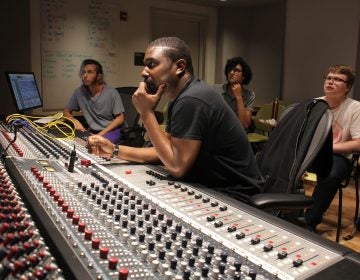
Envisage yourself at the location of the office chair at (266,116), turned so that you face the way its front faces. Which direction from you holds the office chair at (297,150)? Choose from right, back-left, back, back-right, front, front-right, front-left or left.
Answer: front-left

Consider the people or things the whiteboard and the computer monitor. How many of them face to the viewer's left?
0

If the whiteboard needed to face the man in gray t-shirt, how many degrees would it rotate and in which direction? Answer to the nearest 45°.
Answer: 0° — it already faces them

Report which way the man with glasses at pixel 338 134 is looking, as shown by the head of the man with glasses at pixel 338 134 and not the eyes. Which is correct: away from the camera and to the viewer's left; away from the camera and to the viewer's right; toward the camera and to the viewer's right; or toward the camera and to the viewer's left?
toward the camera and to the viewer's left

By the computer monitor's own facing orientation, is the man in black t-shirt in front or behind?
in front

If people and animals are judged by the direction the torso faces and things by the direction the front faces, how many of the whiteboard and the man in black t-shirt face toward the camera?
1

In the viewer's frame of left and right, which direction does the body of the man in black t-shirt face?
facing to the left of the viewer

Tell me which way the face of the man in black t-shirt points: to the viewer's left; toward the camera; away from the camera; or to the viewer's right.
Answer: to the viewer's left

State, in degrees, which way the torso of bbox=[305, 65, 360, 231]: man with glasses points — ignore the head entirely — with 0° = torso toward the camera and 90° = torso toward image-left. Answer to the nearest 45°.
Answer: approximately 45°

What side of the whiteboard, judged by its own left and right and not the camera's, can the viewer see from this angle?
front

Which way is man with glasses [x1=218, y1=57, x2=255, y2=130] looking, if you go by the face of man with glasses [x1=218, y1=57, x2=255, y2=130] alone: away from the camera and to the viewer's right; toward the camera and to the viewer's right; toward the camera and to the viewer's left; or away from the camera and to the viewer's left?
toward the camera and to the viewer's left

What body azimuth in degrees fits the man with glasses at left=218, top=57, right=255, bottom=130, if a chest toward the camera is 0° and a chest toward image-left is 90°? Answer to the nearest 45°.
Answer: approximately 45°

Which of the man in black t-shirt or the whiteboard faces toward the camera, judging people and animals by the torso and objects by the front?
the whiteboard

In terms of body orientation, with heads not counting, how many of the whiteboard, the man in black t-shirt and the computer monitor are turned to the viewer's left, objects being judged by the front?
1

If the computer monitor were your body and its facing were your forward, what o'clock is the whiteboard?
The whiteboard is roughly at 8 o'clock from the computer monitor.

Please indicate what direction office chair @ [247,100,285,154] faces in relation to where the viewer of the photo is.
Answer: facing the viewer and to the left of the viewer

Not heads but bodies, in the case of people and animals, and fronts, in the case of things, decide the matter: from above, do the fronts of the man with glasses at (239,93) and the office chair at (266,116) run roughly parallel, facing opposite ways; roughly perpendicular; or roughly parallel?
roughly parallel
